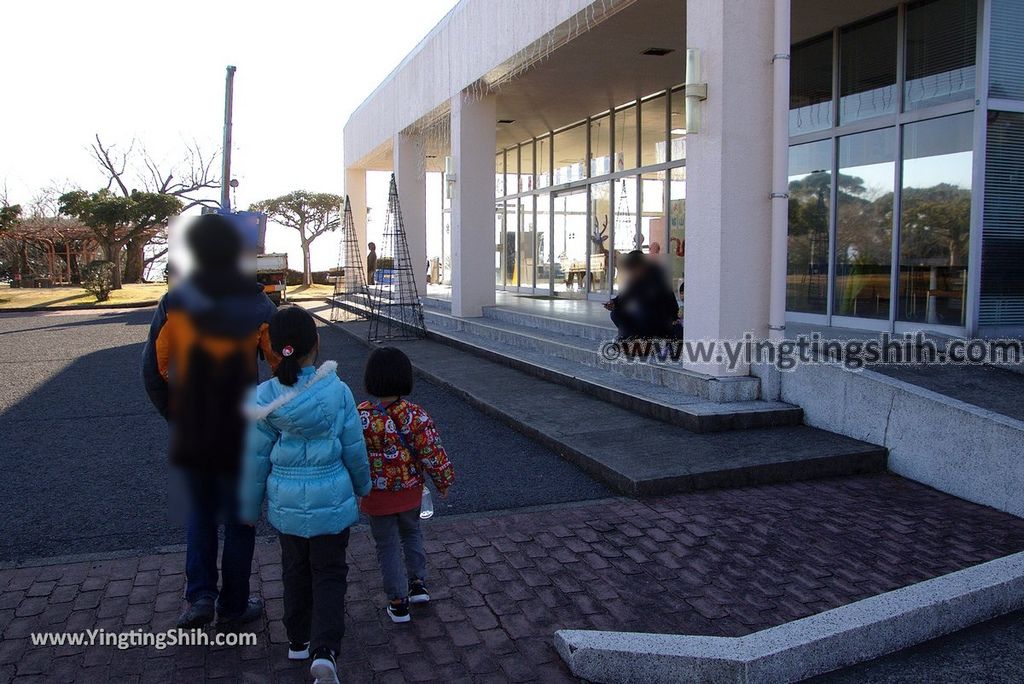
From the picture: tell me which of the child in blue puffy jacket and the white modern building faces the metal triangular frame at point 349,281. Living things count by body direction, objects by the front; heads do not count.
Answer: the child in blue puffy jacket

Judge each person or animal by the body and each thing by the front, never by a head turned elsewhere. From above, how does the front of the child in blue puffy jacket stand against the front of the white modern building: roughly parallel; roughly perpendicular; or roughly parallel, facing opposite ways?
roughly perpendicular

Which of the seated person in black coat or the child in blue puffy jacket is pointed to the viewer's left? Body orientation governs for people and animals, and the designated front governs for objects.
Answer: the seated person in black coat

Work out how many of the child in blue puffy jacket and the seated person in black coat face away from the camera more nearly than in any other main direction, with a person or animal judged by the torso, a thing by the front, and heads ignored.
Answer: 1

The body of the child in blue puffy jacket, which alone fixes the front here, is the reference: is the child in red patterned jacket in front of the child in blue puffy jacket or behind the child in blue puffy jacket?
in front

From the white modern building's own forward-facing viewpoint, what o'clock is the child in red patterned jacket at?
The child in red patterned jacket is roughly at 11 o'clock from the white modern building.

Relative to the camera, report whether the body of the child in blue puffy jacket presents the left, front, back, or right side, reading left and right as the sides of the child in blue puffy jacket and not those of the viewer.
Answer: back

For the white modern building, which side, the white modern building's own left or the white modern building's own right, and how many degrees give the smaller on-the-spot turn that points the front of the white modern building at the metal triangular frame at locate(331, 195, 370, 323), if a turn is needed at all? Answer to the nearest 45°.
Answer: approximately 90° to the white modern building's own right

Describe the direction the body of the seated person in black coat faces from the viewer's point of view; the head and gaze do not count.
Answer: to the viewer's left

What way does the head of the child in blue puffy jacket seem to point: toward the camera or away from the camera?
away from the camera

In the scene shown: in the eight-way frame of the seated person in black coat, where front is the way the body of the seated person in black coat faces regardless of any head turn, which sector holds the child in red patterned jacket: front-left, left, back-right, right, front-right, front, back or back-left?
left

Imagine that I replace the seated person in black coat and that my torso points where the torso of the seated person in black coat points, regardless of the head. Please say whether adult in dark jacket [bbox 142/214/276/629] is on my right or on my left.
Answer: on my left

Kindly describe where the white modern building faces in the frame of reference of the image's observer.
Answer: facing the viewer and to the left of the viewer

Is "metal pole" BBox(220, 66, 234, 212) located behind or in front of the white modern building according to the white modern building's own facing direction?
in front
